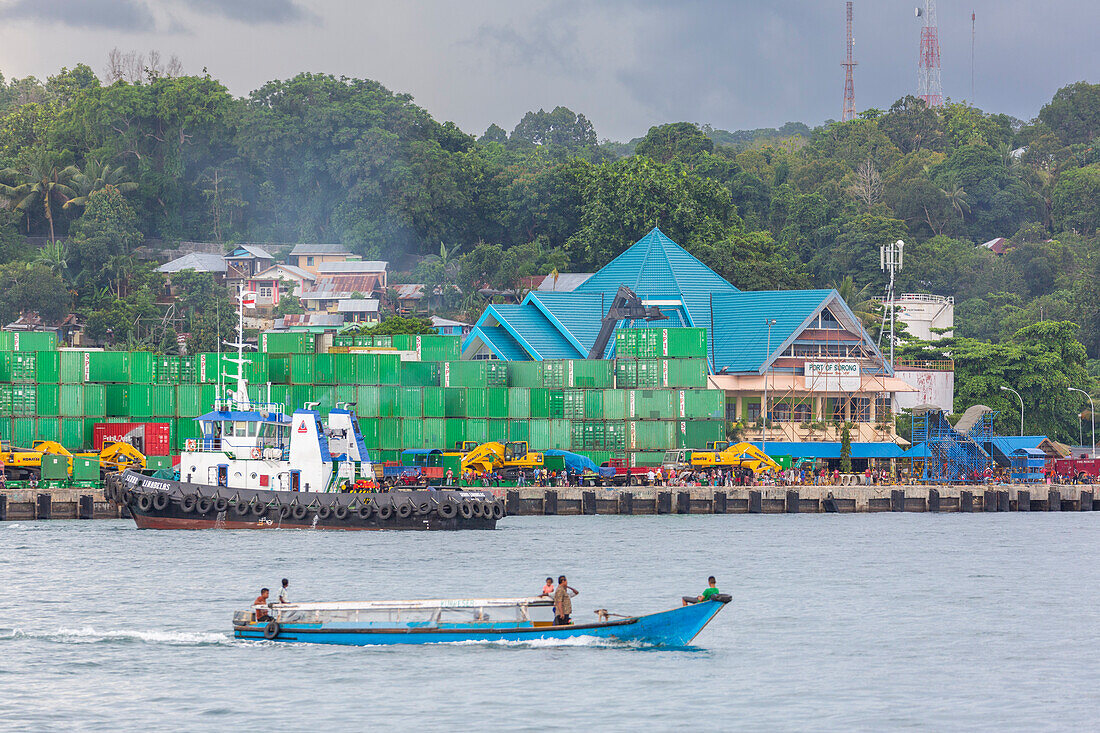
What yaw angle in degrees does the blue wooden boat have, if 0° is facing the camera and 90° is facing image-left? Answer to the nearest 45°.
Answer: approximately 270°
